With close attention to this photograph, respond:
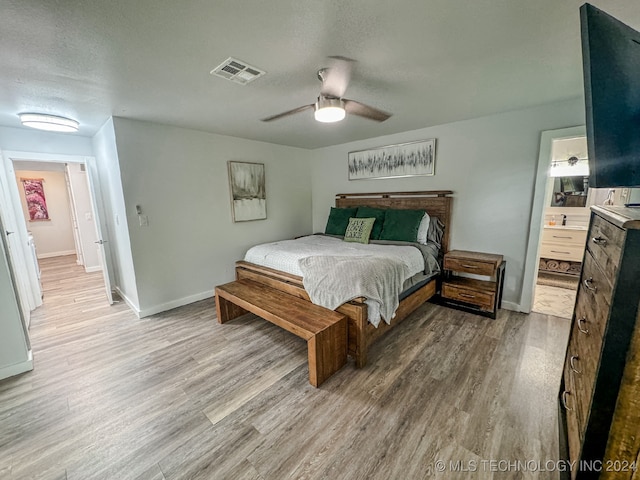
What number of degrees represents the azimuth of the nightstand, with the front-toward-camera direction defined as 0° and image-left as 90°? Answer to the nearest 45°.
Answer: approximately 45°

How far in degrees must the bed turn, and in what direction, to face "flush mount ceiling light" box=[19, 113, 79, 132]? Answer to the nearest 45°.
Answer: approximately 45° to its right

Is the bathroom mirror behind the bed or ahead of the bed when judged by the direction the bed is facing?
behind

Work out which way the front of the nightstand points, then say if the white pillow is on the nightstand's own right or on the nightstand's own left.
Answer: on the nightstand's own right

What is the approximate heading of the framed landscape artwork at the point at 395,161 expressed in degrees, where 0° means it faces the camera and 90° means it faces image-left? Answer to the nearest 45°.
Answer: approximately 45°

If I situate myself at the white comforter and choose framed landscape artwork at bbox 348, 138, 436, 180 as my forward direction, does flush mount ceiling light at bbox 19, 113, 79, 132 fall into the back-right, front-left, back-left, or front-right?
back-left
